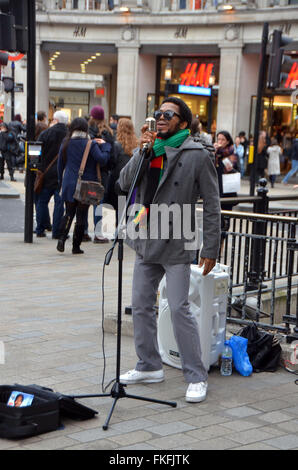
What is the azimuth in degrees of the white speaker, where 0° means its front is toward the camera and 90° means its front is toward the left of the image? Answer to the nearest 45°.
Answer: approximately 45°

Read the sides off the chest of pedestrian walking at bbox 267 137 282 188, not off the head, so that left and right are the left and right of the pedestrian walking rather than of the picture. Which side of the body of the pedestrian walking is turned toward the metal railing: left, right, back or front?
back

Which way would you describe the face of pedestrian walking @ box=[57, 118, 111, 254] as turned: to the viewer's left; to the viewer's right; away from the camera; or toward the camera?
away from the camera

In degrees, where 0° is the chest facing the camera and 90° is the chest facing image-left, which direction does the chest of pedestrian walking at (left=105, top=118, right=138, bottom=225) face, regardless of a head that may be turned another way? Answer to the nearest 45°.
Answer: approximately 180°

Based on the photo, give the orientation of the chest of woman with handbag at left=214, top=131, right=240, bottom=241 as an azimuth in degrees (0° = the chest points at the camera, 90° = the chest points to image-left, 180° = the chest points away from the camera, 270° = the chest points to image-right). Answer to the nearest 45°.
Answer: approximately 45°

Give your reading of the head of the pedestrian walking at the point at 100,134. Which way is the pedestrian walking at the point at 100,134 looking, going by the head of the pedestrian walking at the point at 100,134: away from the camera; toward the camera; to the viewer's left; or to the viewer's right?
away from the camera

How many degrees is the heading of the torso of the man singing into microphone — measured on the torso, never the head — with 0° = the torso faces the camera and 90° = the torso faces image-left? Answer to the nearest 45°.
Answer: approximately 45°

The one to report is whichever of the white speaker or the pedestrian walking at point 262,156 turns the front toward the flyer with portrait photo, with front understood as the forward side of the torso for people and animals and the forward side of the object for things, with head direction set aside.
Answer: the white speaker
